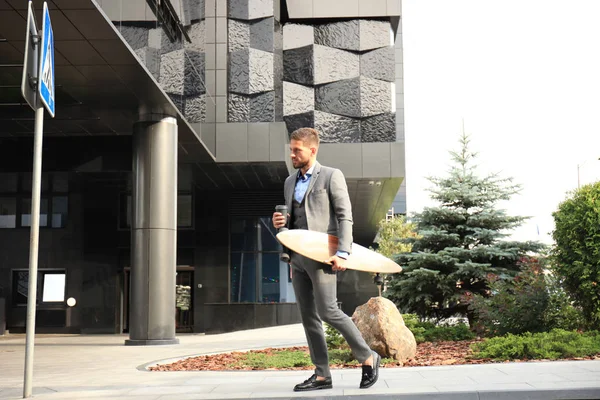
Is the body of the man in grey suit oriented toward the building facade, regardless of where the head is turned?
no

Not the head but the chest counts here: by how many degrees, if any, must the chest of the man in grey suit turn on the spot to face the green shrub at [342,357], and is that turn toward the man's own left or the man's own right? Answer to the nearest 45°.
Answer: approximately 135° to the man's own right

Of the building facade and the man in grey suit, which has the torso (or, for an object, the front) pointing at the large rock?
the building facade

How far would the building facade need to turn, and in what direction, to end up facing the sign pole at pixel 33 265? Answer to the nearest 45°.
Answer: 0° — it already faces it

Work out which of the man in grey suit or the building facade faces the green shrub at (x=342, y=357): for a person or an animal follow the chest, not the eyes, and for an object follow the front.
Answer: the building facade

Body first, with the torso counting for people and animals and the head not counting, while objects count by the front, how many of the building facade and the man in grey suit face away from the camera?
0

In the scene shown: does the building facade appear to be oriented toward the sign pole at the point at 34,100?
yes

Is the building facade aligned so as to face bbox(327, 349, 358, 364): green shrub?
yes

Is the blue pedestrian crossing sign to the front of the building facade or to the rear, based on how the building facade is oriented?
to the front

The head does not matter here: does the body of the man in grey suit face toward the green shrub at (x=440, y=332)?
no

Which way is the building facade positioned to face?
toward the camera
